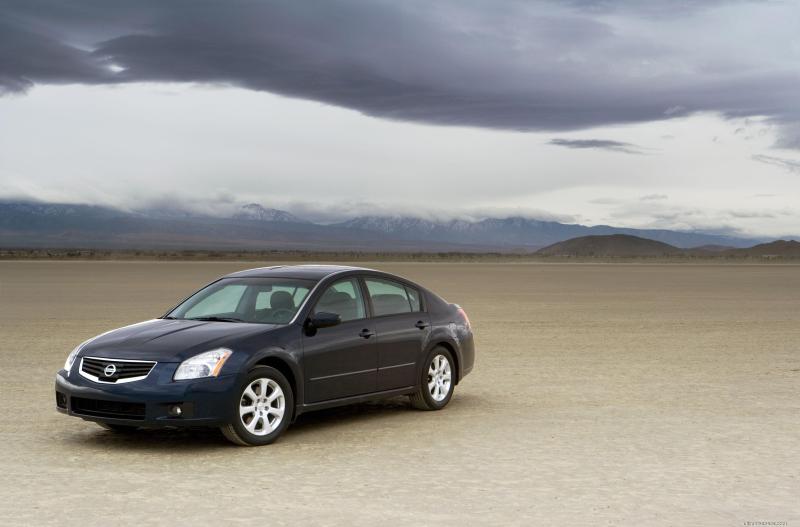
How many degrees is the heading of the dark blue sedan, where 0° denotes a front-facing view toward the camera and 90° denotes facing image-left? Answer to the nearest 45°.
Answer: approximately 45°
